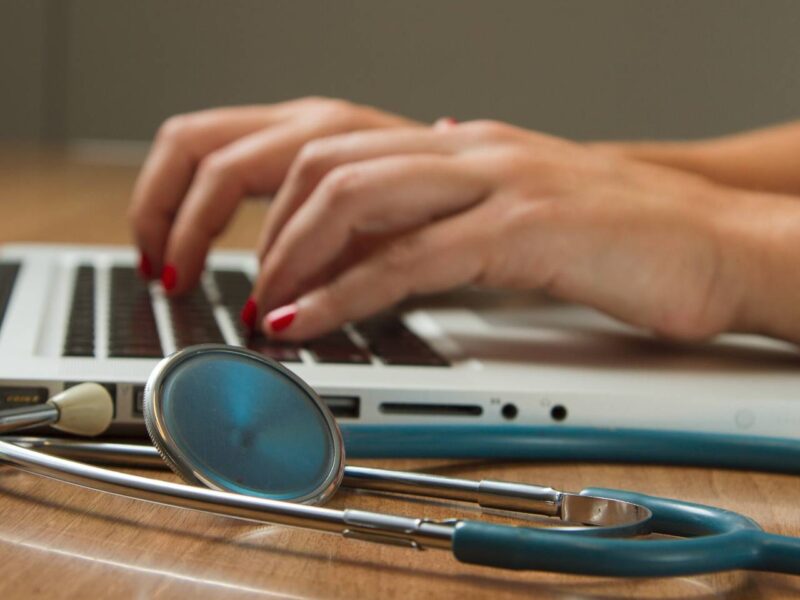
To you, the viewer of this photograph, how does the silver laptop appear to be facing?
facing to the right of the viewer
